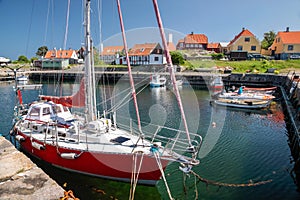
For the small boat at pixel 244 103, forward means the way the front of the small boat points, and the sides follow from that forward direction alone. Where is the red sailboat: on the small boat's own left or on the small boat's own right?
on the small boat's own left

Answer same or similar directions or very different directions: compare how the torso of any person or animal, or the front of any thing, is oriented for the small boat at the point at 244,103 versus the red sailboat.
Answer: very different directions

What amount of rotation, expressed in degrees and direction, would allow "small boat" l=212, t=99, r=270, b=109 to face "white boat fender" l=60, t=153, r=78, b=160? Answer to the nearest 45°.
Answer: approximately 90° to its left

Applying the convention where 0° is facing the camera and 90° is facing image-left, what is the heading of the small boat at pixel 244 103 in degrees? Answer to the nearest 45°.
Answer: approximately 90°

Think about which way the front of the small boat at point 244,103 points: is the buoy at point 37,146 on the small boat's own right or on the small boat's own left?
on the small boat's own left

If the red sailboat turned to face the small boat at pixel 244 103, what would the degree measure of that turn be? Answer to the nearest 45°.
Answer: approximately 90° to its left

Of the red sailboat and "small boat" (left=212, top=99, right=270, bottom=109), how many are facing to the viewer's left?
1
